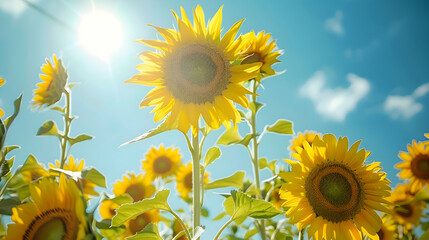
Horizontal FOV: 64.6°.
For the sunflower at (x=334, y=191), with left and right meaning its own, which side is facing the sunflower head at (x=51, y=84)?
right

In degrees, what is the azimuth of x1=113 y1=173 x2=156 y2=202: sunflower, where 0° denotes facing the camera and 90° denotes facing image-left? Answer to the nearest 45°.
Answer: approximately 0°

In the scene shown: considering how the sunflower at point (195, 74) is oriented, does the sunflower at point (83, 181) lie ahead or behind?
behind

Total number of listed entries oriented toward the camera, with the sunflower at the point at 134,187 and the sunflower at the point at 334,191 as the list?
2

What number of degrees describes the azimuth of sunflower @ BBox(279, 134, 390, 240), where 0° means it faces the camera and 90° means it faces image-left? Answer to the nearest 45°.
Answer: approximately 0°

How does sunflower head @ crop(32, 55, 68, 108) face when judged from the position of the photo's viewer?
facing to the left of the viewer

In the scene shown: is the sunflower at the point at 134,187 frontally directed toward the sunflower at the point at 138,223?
yes
